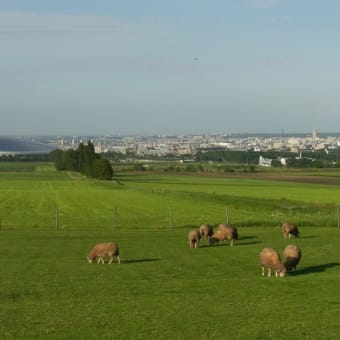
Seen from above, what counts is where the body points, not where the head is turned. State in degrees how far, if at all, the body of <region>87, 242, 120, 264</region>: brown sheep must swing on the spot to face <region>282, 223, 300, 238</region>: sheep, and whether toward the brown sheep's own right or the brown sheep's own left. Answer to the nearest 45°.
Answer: approximately 135° to the brown sheep's own right

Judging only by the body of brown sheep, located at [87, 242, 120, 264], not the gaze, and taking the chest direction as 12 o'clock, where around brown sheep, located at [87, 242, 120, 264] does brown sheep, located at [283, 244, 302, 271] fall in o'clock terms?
brown sheep, located at [283, 244, 302, 271] is roughly at 7 o'clock from brown sheep, located at [87, 242, 120, 264].

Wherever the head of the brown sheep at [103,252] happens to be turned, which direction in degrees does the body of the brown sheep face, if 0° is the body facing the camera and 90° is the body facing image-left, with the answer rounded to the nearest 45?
approximately 90°

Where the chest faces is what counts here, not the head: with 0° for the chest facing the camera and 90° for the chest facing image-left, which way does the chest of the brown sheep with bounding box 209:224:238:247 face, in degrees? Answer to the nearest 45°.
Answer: approximately 90°

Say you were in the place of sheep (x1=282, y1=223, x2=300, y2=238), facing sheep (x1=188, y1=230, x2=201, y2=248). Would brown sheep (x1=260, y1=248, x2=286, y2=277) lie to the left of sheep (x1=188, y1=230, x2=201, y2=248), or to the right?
left

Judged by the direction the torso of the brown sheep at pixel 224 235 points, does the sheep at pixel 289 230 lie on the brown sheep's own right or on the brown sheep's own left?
on the brown sheep's own right

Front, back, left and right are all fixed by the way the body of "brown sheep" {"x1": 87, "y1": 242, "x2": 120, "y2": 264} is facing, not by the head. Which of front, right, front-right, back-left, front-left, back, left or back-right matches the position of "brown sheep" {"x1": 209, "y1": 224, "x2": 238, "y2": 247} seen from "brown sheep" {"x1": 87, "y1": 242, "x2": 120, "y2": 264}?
back-right

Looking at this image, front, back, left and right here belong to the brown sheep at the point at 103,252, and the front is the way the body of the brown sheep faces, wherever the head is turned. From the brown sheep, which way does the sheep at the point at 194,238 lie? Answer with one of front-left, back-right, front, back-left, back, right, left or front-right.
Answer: back-right

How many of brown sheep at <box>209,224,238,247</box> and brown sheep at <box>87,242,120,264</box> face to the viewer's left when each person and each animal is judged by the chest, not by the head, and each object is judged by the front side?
2

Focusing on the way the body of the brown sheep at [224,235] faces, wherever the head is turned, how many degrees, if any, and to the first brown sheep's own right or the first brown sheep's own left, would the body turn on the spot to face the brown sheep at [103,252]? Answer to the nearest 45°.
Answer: approximately 45° to the first brown sheep's own left
